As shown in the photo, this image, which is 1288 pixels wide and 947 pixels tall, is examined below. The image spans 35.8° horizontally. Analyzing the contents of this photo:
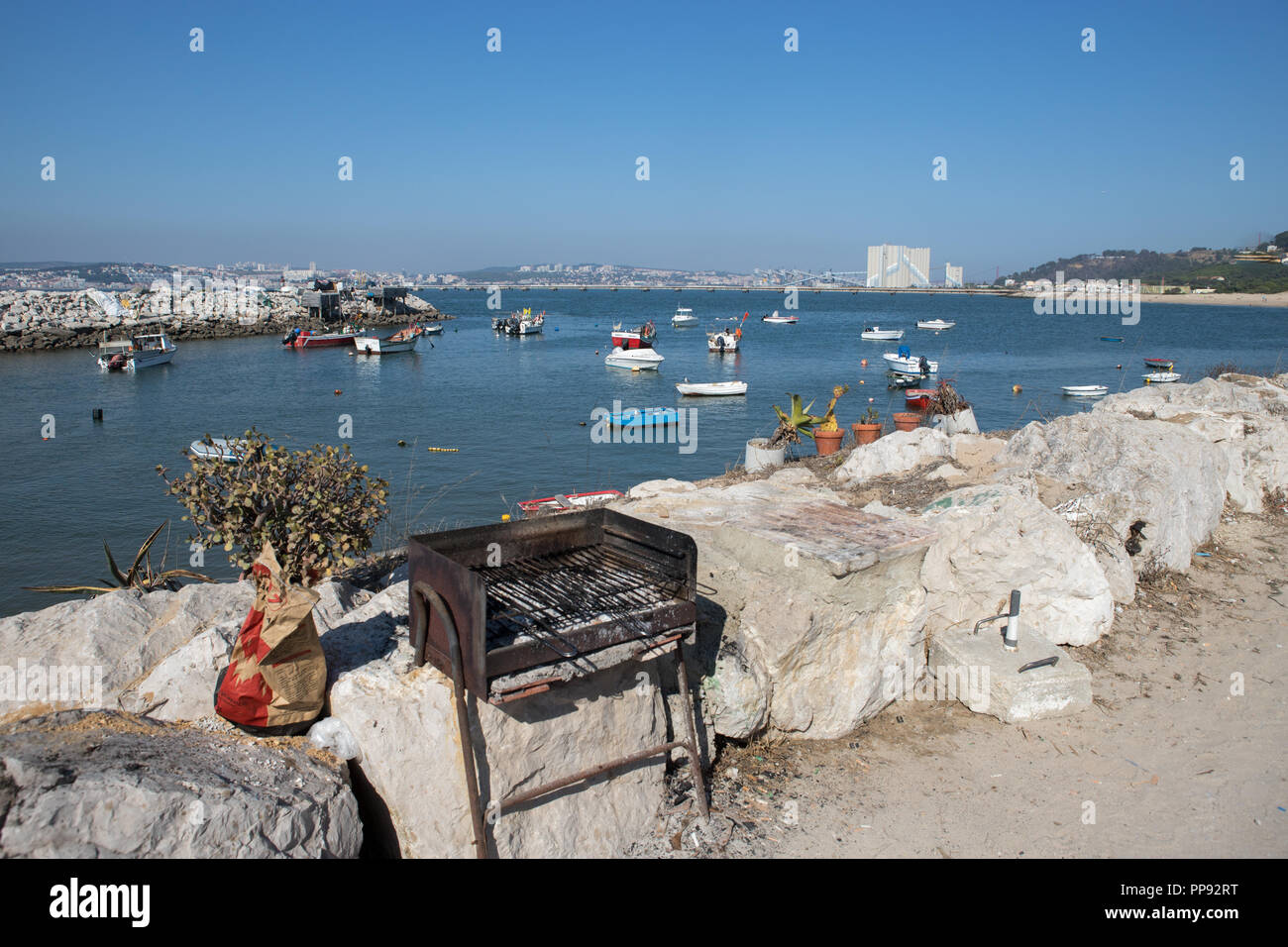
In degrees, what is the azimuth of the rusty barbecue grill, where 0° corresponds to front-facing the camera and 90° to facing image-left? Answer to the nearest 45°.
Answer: approximately 315°

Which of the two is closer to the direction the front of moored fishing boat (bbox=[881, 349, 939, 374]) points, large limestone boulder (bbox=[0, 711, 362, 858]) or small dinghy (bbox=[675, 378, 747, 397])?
the small dinghy

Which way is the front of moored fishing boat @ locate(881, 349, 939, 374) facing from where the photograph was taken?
facing away from the viewer and to the left of the viewer

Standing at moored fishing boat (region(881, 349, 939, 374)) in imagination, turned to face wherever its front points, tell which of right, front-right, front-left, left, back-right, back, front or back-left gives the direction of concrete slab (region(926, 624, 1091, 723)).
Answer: back-left

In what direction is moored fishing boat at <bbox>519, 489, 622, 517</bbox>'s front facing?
to the viewer's right

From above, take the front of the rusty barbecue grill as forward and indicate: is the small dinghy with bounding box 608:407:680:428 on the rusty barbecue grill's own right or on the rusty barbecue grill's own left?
on the rusty barbecue grill's own left

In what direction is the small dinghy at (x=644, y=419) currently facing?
to the viewer's left

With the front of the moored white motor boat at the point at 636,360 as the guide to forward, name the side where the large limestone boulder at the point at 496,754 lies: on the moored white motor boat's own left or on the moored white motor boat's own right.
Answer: on the moored white motor boat's own left

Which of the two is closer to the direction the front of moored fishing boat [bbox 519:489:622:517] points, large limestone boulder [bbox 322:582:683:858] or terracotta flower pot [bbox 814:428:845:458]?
the terracotta flower pot

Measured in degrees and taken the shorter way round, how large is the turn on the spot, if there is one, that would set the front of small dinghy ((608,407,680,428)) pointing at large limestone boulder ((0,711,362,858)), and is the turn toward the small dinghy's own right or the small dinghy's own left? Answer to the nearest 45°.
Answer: approximately 90° to the small dinghy's own left

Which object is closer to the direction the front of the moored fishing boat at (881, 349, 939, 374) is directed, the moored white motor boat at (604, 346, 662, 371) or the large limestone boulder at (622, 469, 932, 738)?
the moored white motor boat
